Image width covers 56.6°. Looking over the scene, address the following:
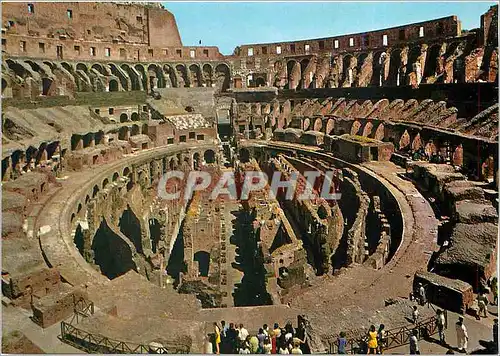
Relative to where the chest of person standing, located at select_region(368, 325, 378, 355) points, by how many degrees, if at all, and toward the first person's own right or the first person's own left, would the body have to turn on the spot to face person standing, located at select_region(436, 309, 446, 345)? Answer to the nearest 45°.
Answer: approximately 45° to the first person's own right

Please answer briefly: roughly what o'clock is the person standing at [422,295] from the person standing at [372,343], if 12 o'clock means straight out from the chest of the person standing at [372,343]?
the person standing at [422,295] is roughly at 1 o'clock from the person standing at [372,343].

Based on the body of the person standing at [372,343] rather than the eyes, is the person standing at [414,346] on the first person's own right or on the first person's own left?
on the first person's own right

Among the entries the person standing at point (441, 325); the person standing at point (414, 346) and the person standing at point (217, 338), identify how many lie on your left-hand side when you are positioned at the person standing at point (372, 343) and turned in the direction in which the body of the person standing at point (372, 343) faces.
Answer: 1

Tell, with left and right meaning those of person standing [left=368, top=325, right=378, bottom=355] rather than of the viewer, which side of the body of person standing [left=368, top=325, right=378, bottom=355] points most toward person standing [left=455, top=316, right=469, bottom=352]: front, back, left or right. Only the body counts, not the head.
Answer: right

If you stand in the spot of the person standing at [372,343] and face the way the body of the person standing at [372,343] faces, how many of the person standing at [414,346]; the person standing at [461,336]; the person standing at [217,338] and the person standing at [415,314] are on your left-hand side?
1

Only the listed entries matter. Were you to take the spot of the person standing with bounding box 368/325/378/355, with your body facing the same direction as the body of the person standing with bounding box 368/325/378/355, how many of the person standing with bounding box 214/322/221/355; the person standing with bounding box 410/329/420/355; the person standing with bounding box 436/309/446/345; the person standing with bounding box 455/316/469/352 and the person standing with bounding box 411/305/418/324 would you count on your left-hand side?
1

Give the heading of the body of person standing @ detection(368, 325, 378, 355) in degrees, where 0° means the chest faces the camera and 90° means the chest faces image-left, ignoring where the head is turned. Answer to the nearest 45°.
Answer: approximately 180°

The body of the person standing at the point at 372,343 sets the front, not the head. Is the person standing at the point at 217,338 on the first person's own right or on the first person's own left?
on the first person's own left

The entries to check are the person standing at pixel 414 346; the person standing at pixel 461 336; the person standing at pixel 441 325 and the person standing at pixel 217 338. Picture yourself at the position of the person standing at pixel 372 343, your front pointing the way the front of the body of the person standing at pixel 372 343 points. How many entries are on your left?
1

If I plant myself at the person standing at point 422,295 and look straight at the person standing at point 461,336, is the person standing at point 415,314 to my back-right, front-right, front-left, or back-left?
front-right
